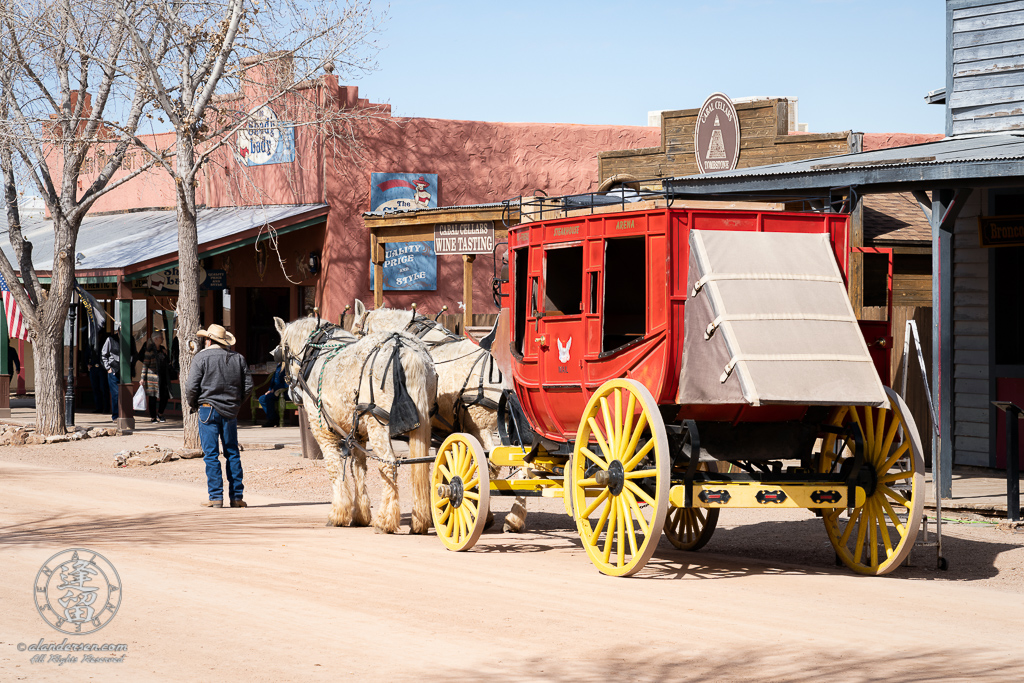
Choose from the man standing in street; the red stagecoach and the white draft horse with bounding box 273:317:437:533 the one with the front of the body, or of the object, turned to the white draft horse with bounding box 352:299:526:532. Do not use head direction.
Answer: the red stagecoach

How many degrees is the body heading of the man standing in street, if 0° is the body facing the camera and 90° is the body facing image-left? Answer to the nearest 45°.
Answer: approximately 180°

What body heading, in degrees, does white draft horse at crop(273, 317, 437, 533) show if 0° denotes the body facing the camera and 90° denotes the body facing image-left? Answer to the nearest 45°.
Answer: approximately 135°

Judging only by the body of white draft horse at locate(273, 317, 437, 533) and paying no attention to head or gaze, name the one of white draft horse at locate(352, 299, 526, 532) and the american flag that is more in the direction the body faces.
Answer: the american flag

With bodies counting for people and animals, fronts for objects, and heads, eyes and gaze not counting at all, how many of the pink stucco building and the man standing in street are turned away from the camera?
1

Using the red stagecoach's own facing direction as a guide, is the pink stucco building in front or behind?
in front

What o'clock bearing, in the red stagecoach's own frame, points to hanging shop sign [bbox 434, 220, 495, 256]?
The hanging shop sign is roughly at 1 o'clock from the red stagecoach.

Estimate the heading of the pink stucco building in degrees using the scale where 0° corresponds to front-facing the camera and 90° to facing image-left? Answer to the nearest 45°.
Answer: approximately 45°

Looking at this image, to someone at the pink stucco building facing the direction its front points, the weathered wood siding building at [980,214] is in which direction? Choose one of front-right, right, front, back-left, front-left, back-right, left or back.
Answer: left

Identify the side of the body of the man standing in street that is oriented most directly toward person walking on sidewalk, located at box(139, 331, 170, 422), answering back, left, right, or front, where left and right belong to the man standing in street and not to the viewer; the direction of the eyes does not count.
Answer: front

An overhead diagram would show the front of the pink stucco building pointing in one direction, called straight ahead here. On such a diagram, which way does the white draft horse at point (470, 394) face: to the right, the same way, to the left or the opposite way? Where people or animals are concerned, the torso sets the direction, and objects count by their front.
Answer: to the right

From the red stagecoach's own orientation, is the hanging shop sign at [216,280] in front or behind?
in front

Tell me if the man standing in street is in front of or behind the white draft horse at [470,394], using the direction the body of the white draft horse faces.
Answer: in front

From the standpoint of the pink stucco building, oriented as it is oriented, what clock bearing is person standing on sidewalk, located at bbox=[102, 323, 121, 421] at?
The person standing on sidewalk is roughly at 2 o'clock from the pink stucco building.
